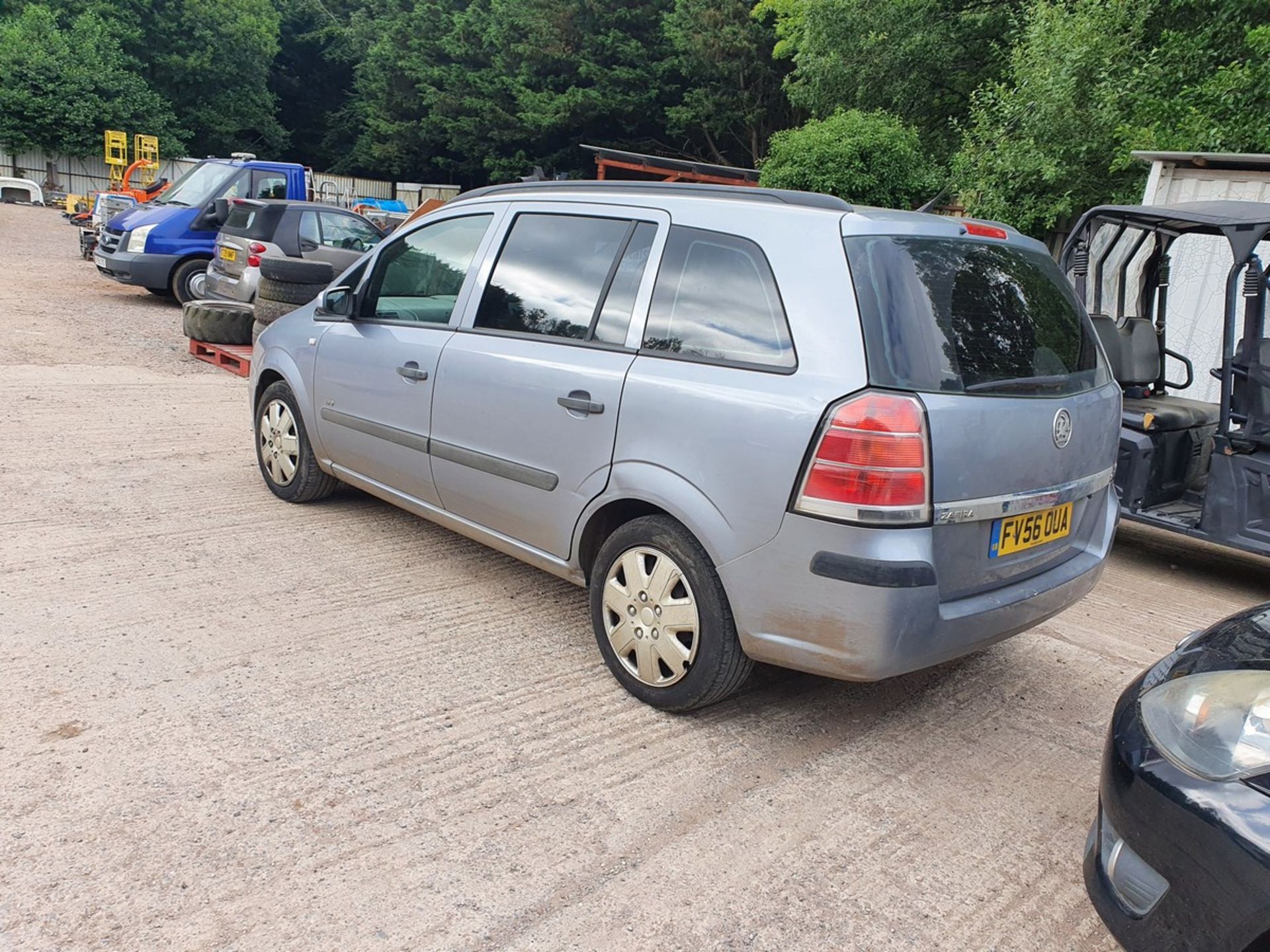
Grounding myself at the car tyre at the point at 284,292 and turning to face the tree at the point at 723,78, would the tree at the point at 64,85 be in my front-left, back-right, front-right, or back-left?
front-left

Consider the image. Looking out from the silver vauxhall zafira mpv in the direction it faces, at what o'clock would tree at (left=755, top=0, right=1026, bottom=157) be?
The tree is roughly at 2 o'clock from the silver vauxhall zafira mpv.

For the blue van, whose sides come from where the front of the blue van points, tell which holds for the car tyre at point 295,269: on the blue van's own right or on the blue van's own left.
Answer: on the blue van's own left

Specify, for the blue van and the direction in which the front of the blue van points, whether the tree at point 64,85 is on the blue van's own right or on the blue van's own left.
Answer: on the blue van's own right

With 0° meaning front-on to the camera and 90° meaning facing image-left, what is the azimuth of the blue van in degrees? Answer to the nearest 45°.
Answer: approximately 45°

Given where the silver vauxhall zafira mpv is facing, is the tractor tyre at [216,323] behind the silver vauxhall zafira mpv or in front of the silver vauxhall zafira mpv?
in front

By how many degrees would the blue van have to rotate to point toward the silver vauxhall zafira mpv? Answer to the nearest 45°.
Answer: approximately 45° to its left

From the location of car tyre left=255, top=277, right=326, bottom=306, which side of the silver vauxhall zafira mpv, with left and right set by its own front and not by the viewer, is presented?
front

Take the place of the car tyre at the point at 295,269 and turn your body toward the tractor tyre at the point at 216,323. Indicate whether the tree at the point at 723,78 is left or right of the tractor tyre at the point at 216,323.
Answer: right

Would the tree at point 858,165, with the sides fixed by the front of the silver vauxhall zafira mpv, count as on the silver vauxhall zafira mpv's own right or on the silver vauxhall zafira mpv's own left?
on the silver vauxhall zafira mpv's own right

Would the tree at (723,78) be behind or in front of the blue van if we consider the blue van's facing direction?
behind

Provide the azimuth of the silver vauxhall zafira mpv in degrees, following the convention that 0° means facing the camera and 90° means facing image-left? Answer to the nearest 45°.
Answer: approximately 135°

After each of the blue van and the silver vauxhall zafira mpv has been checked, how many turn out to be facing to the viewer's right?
0

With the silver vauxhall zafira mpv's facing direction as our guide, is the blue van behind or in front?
in front

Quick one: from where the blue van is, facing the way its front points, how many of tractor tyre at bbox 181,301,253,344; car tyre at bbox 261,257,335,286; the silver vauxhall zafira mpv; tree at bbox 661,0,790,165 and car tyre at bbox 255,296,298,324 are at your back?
1

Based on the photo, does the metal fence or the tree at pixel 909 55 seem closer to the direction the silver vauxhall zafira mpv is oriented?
the metal fence
